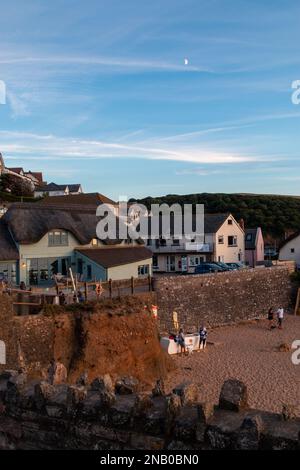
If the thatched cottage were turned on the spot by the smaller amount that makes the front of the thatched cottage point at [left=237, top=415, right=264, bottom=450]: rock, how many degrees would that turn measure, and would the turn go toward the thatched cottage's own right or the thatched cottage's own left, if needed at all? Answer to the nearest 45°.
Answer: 0° — it already faces it

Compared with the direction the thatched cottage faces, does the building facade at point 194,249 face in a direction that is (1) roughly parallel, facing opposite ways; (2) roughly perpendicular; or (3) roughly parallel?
roughly parallel

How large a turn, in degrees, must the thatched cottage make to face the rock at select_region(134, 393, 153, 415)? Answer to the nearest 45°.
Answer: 0° — it already faces it

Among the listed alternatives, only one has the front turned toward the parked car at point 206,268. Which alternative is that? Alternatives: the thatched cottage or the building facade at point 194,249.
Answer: the building facade

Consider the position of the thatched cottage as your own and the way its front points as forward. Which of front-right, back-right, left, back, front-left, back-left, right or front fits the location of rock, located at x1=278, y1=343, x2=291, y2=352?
front-left

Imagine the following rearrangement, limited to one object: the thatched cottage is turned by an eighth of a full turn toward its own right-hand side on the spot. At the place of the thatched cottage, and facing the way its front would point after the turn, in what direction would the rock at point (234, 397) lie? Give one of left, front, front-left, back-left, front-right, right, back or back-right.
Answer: front-left

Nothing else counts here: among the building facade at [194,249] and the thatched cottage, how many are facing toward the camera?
2

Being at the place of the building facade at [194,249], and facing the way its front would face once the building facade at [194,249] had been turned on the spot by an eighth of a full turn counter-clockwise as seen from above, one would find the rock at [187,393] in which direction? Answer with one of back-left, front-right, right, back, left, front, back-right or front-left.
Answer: front-right

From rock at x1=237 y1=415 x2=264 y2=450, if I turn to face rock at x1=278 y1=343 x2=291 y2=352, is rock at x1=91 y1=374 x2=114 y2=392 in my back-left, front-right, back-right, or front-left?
front-left

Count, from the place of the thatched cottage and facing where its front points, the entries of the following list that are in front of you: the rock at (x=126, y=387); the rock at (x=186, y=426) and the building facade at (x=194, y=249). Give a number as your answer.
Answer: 2

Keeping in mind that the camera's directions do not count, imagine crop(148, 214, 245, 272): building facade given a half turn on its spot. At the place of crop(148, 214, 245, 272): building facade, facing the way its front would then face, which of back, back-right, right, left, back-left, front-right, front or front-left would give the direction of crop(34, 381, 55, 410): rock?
back

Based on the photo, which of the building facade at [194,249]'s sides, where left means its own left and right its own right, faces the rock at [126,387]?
front

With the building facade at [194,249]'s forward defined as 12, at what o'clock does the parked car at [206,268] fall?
The parked car is roughly at 12 o'clock from the building facade.

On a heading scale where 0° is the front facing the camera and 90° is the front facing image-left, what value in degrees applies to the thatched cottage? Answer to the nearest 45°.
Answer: approximately 0°

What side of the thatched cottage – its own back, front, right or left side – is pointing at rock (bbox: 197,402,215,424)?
front

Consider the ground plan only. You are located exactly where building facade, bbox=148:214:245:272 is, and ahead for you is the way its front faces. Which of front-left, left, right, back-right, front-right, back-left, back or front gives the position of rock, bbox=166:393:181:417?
front

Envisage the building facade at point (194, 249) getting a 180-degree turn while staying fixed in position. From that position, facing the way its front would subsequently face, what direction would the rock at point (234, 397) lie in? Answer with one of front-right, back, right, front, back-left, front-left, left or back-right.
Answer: back

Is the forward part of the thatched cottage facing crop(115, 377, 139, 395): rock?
yes

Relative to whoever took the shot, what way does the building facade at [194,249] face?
facing the viewer

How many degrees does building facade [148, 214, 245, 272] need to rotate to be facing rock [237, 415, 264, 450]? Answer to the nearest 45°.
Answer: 0° — it already faces it
